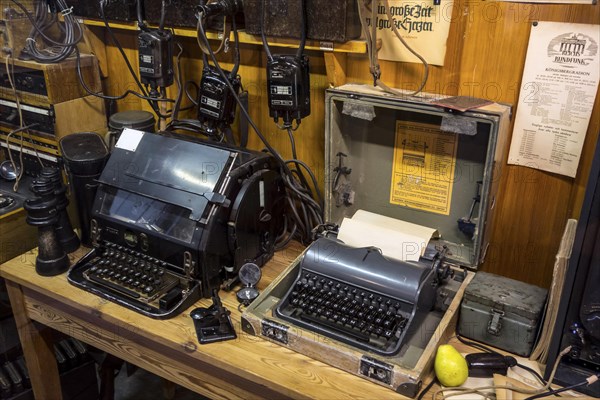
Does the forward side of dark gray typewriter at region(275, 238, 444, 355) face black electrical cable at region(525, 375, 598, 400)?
no

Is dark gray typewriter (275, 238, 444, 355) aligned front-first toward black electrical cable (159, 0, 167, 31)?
no

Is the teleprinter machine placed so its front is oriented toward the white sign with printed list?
no

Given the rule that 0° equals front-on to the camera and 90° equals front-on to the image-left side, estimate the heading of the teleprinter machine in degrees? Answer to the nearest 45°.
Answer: approximately 45°

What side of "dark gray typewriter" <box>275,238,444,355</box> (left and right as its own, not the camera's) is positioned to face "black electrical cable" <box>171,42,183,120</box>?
right

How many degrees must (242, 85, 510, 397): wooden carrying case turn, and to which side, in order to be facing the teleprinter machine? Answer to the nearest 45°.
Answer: approximately 45° to its right

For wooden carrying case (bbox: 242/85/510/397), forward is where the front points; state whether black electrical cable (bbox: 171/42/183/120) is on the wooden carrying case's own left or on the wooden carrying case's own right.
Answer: on the wooden carrying case's own right

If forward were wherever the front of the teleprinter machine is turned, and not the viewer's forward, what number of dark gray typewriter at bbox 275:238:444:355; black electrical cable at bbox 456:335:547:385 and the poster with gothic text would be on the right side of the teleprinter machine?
0

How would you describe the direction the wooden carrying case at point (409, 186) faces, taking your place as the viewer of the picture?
facing the viewer and to the left of the viewer

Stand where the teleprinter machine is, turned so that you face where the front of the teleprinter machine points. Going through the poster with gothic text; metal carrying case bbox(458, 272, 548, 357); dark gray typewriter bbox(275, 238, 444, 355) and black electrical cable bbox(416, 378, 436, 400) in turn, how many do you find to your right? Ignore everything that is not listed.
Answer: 0

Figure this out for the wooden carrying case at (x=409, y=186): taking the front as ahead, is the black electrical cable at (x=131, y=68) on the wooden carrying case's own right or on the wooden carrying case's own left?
on the wooden carrying case's own right

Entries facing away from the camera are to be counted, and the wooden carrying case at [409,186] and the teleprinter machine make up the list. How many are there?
0

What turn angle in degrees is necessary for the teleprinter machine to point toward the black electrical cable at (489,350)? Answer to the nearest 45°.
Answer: approximately 90° to its left

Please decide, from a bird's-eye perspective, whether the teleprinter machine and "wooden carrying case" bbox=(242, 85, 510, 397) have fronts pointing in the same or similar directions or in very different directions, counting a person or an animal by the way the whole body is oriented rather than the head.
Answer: same or similar directions

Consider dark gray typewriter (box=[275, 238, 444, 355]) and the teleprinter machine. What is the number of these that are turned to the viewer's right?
0
